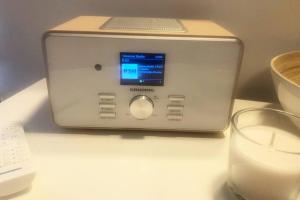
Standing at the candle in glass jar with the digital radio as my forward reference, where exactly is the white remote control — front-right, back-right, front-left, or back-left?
front-left

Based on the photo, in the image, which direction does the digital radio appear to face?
toward the camera

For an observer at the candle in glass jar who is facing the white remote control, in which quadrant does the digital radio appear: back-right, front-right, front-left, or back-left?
front-right
